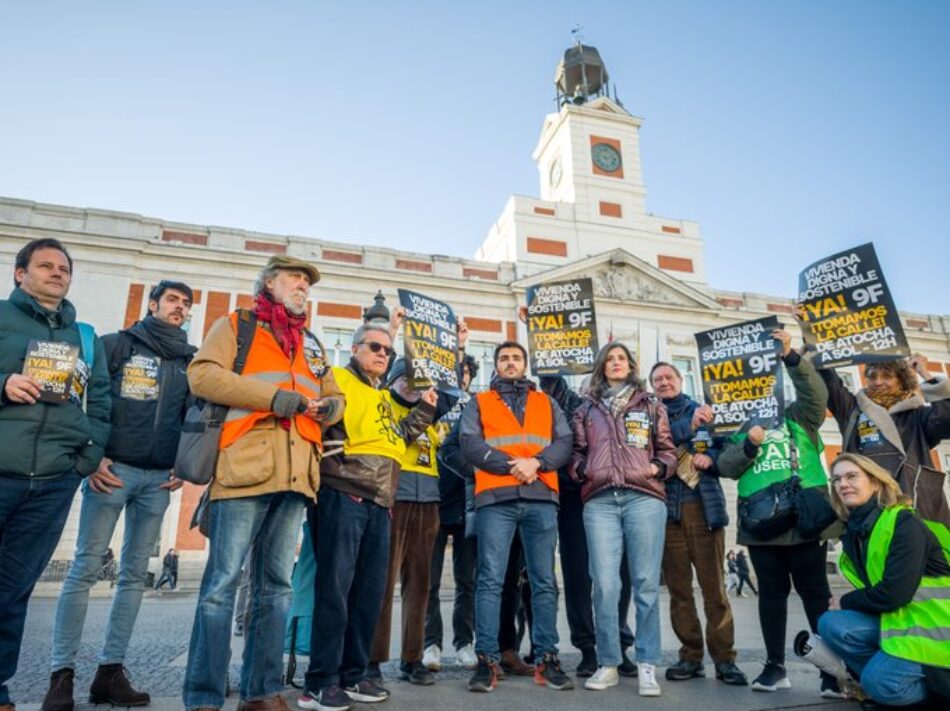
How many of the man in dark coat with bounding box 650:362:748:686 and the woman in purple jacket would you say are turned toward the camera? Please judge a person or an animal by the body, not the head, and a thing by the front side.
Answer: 2

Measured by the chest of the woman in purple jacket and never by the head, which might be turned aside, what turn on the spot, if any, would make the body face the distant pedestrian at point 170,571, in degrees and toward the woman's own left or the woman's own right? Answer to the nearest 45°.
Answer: approximately 135° to the woman's own right

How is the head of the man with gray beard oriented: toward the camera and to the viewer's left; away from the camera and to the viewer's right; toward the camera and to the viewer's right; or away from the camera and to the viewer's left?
toward the camera and to the viewer's right

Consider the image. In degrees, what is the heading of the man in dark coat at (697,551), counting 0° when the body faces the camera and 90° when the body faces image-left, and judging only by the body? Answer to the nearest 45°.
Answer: approximately 0°

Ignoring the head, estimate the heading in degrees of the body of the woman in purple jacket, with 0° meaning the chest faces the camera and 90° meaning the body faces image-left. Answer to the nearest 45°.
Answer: approximately 0°

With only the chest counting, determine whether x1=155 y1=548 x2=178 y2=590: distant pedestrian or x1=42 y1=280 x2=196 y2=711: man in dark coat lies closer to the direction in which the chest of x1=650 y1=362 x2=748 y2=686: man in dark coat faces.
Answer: the man in dark coat

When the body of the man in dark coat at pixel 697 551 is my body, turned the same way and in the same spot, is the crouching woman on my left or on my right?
on my left
